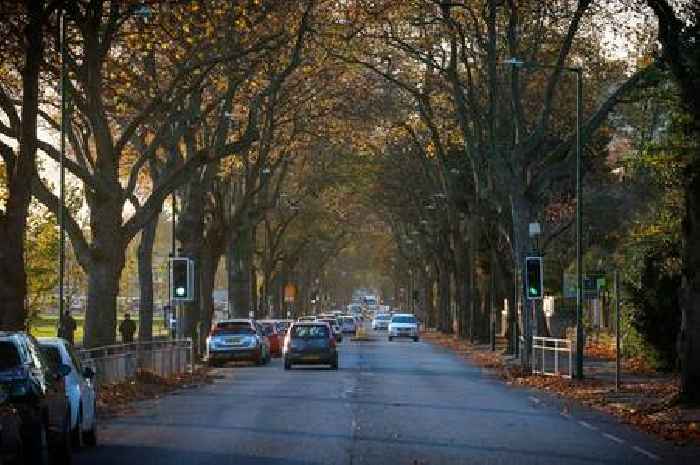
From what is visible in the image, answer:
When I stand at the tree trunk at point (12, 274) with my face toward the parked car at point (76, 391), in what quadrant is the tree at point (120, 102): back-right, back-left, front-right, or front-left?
back-left

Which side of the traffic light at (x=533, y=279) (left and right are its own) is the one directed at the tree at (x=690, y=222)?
front

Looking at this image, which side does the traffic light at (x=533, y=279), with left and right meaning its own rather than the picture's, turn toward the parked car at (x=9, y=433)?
front

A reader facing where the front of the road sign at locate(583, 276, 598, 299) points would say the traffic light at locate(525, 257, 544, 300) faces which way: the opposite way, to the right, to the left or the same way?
the same way

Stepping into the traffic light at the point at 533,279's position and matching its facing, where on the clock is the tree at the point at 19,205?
The tree is roughly at 1 o'clock from the traffic light.

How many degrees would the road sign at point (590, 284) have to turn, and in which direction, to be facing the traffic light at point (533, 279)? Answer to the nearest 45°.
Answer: approximately 90° to its right

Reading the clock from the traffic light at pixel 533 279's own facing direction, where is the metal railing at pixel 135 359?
The metal railing is roughly at 2 o'clock from the traffic light.

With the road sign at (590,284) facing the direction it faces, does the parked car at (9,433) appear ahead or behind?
ahead

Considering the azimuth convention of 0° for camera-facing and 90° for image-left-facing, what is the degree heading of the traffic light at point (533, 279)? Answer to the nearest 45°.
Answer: approximately 0°

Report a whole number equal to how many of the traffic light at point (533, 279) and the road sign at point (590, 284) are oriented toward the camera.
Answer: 2

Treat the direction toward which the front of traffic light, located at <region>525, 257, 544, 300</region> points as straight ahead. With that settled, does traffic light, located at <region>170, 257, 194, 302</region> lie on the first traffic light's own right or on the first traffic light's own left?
on the first traffic light's own right
